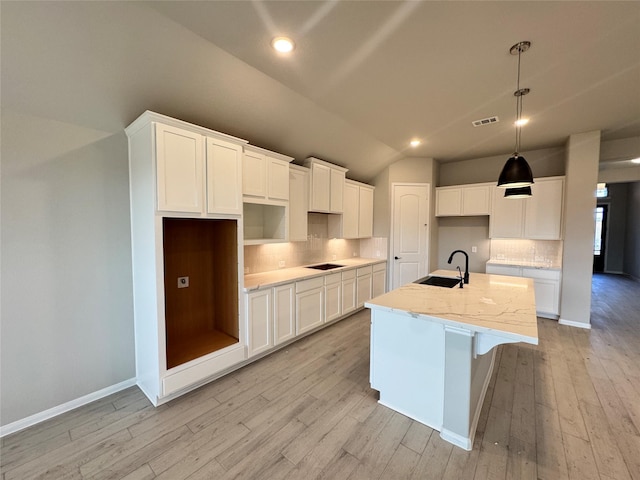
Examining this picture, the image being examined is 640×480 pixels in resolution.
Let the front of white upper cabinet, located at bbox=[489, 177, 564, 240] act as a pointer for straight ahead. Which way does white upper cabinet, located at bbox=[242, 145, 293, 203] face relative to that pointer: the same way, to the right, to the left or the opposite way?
to the left

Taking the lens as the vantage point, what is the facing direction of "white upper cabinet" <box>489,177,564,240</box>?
facing the viewer

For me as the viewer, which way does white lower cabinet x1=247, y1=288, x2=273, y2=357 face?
facing the viewer and to the right of the viewer

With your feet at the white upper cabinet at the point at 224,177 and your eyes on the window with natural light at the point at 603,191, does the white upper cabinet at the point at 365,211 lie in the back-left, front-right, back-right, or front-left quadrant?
front-left

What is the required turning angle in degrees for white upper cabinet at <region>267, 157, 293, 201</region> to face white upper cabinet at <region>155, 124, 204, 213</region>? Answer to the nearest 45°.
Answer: approximately 90° to its right

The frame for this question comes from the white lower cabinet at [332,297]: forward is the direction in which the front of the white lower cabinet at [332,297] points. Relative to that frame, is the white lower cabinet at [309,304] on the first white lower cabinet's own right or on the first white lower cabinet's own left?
on the first white lower cabinet's own right

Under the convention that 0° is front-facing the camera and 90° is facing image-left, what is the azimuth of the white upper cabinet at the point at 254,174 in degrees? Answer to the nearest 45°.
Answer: approximately 315°

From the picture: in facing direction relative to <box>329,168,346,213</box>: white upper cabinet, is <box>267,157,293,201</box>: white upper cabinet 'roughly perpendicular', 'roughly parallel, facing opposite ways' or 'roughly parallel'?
roughly parallel

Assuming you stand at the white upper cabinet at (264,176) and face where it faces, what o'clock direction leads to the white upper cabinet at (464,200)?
the white upper cabinet at (464,200) is roughly at 10 o'clock from the white upper cabinet at (264,176).

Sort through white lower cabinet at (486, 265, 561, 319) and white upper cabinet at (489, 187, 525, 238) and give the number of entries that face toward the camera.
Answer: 2

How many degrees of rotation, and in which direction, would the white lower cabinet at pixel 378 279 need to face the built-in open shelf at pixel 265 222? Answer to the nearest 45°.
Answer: approximately 90° to its right

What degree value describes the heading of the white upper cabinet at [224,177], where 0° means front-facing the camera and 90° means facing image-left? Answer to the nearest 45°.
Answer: approximately 315°

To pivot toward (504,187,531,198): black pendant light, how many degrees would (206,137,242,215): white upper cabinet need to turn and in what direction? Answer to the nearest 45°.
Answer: approximately 45° to its left

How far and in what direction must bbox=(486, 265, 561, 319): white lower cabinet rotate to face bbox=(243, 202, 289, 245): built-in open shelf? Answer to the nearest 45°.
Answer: approximately 45° to its right
